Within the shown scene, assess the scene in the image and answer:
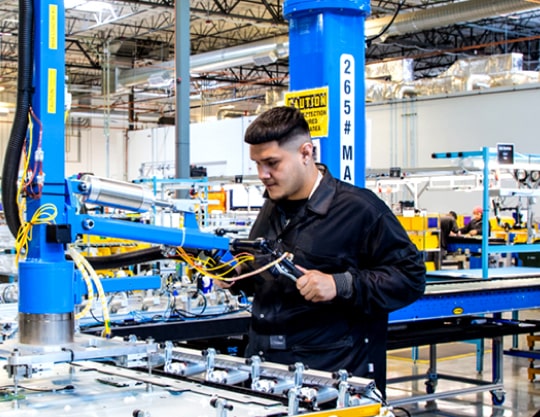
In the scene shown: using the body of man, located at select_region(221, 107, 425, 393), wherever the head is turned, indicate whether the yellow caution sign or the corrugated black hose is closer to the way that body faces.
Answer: the corrugated black hose

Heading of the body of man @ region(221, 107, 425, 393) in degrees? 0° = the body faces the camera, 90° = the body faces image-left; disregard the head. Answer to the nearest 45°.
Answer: approximately 45°

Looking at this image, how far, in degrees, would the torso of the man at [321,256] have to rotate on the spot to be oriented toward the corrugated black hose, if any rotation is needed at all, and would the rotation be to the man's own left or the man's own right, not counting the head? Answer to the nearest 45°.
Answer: approximately 45° to the man's own right

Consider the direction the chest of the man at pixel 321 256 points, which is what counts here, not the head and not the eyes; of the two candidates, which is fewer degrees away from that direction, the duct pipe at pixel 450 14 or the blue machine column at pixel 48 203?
the blue machine column

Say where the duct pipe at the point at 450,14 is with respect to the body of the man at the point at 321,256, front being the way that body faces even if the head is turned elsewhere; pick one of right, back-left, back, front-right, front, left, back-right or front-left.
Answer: back-right

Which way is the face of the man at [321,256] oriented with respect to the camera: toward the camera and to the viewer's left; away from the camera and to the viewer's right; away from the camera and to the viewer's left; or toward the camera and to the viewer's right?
toward the camera and to the viewer's left

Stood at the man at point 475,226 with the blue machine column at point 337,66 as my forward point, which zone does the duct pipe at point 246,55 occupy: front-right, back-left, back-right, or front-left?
back-right

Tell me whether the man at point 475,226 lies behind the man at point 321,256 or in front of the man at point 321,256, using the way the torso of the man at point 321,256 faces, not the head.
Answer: behind

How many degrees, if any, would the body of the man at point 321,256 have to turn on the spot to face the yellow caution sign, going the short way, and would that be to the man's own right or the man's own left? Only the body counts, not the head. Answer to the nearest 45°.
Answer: approximately 135° to the man's own right

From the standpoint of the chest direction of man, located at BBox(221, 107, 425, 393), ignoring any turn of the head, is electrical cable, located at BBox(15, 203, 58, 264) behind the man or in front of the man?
in front

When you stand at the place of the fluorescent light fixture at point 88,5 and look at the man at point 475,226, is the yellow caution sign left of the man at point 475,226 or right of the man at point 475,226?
right

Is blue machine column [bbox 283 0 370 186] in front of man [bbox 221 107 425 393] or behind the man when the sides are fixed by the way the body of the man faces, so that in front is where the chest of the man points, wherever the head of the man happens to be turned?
behind

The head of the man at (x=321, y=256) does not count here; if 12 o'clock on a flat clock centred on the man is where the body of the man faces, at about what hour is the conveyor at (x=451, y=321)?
The conveyor is roughly at 5 o'clock from the man.
